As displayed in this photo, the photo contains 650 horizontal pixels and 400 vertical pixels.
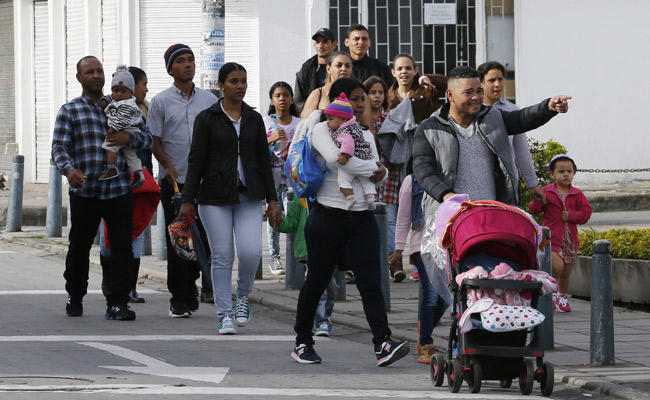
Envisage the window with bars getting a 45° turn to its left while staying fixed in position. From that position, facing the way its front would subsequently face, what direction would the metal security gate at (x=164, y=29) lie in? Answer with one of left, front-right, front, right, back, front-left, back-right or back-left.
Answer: back-right

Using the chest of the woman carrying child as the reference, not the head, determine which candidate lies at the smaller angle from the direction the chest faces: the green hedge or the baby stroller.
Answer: the baby stroller

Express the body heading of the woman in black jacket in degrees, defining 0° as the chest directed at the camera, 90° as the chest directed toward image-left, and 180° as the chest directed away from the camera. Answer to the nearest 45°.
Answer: approximately 0°

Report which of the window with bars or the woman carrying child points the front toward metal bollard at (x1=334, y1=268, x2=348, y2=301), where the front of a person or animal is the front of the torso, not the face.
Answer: the window with bars
